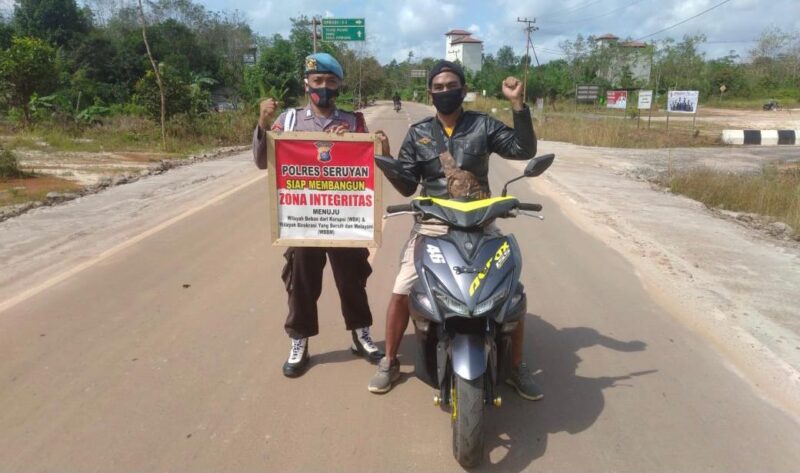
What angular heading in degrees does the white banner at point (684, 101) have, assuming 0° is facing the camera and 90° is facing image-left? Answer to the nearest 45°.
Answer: approximately 0°

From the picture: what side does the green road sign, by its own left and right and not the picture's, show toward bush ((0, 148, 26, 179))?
front

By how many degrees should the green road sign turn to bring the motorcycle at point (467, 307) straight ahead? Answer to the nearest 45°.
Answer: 0° — it already faces it

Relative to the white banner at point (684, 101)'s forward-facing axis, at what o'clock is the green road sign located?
The green road sign is roughly at 3 o'clock from the white banner.

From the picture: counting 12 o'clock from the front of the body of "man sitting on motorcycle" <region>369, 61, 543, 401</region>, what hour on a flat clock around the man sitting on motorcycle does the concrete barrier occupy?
The concrete barrier is roughly at 7 o'clock from the man sitting on motorcycle.

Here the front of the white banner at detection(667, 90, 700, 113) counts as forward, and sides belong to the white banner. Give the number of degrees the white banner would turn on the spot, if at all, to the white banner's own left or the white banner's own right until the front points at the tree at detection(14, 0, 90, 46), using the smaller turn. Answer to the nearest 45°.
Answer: approximately 90° to the white banner's own right

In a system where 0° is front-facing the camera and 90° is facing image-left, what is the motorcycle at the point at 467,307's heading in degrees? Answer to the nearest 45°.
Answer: approximately 0°

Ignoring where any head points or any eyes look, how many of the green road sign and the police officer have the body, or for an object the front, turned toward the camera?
2

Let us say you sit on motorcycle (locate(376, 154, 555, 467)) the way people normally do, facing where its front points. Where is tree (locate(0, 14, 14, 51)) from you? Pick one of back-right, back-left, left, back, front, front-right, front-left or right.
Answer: back-right

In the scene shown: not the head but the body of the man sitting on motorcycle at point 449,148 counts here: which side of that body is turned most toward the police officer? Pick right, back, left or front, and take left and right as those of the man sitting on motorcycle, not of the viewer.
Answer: right
